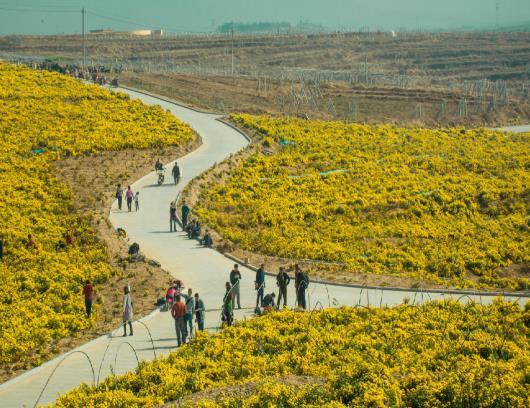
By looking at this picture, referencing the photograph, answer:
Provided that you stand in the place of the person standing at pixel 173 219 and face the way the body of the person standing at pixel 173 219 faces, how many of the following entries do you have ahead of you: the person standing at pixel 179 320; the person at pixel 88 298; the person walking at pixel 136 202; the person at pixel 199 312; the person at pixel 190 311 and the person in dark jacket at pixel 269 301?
5

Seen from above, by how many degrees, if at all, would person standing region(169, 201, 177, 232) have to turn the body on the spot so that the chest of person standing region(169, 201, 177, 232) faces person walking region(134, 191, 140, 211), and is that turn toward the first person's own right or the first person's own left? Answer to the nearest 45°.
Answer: approximately 135° to the first person's own right

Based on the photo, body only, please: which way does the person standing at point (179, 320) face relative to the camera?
away from the camera

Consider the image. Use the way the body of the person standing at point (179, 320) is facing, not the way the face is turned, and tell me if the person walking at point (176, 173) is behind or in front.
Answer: in front

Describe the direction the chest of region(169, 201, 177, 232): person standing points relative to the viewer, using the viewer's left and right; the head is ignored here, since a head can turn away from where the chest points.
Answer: facing the viewer

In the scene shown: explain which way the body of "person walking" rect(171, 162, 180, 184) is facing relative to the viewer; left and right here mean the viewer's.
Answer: facing away from the viewer
